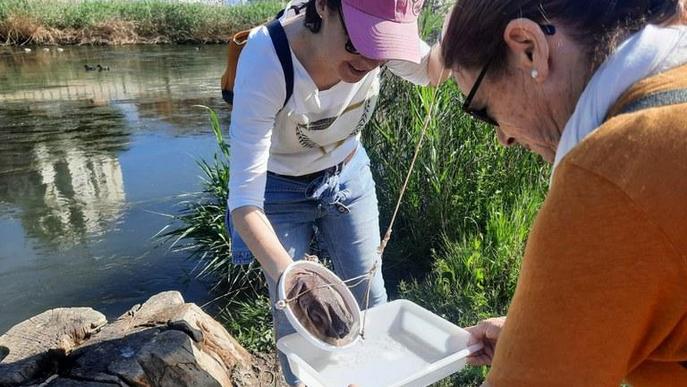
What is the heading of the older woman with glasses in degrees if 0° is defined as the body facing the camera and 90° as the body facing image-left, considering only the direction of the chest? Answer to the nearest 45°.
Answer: approximately 90°

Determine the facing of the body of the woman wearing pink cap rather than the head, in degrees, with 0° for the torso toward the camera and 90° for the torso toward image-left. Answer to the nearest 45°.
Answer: approximately 315°

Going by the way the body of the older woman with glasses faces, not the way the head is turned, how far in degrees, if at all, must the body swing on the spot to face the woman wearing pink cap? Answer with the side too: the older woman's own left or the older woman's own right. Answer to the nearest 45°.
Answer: approximately 45° to the older woman's own right

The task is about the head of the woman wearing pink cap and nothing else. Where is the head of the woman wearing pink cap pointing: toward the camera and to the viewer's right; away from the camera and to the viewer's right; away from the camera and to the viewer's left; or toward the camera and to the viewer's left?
toward the camera and to the viewer's right

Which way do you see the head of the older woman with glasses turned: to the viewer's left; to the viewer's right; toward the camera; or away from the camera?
to the viewer's left

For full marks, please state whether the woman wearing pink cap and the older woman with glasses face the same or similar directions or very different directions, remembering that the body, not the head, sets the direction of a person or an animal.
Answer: very different directions

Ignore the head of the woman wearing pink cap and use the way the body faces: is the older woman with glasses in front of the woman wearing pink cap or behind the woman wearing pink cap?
in front

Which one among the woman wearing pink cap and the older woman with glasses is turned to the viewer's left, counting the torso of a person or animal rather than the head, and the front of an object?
the older woman with glasses

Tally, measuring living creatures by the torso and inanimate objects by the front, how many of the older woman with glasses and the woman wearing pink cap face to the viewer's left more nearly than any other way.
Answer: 1
